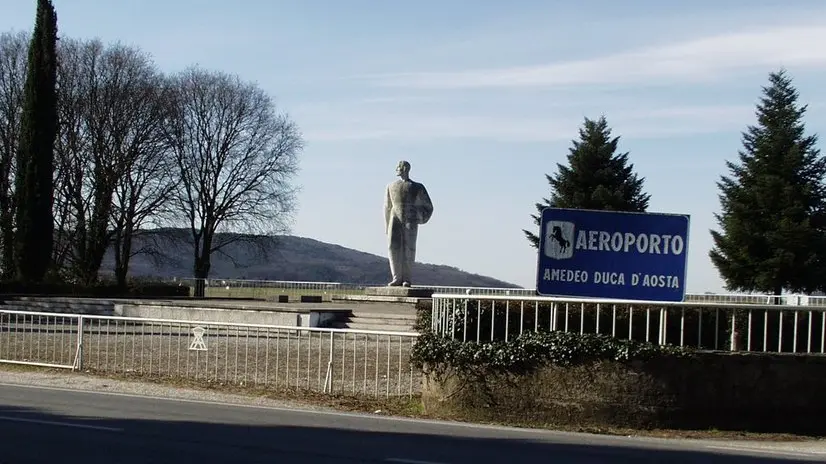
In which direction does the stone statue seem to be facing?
toward the camera

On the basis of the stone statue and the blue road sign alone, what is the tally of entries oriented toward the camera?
2

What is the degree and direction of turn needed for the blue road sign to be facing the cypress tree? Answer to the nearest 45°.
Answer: approximately 135° to its right

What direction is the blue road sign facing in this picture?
toward the camera

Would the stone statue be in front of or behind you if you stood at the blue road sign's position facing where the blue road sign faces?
behind

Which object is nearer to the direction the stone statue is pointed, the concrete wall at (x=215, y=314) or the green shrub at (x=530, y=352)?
the green shrub

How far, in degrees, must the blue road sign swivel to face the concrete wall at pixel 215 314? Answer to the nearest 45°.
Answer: approximately 135° to its right

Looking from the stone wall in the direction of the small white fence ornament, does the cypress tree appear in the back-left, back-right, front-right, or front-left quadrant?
front-right

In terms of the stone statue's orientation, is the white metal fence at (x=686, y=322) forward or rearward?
forward

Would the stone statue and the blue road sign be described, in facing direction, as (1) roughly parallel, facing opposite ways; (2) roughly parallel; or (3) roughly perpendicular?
roughly parallel

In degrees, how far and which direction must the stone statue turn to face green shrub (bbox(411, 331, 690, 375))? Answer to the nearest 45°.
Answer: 0° — it already faces it
